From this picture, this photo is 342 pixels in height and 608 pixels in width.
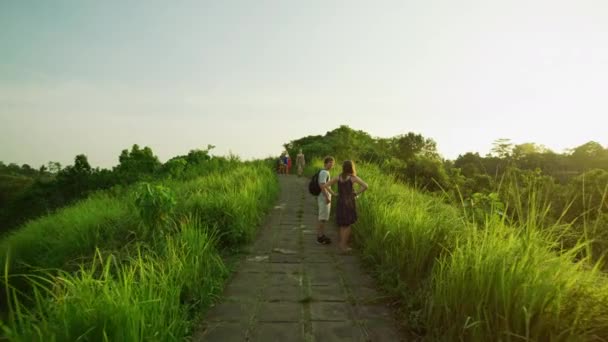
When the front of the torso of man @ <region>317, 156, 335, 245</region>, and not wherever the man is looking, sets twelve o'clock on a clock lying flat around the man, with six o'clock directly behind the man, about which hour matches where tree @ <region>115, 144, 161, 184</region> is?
The tree is roughly at 8 o'clock from the man.

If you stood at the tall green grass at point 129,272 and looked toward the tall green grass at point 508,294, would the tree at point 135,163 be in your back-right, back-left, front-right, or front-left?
back-left

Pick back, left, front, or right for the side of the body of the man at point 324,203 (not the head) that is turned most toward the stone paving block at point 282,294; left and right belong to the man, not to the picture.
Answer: right

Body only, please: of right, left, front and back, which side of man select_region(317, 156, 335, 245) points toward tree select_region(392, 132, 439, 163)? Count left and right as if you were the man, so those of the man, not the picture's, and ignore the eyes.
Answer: left

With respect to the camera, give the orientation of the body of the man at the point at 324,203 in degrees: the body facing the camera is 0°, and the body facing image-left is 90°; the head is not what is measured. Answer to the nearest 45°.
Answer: approximately 270°

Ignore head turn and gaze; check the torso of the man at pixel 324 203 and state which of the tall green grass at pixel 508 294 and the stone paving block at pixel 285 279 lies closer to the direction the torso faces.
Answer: the tall green grass

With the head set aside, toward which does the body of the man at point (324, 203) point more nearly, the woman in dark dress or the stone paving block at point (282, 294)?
the woman in dark dress

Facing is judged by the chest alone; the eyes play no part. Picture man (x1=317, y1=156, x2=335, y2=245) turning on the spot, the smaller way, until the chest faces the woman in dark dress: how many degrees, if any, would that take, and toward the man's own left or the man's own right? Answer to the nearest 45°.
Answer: approximately 45° to the man's own right

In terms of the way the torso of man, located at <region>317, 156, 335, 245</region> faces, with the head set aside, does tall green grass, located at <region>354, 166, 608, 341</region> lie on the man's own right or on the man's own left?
on the man's own right

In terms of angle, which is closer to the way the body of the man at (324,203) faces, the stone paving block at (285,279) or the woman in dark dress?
the woman in dark dress
